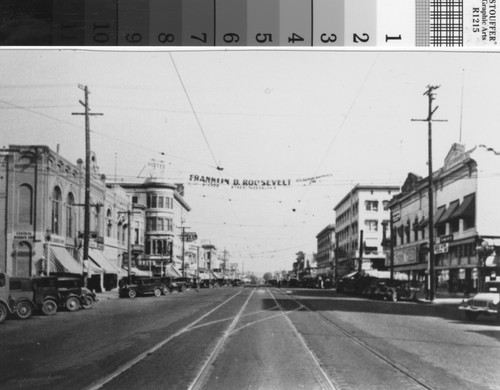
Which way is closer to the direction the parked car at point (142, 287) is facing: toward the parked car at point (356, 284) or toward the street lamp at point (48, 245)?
the street lamp

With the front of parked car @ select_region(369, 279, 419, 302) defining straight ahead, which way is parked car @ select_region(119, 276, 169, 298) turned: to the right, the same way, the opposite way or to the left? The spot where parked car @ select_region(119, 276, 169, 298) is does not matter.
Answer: the opposite way
